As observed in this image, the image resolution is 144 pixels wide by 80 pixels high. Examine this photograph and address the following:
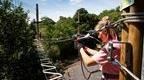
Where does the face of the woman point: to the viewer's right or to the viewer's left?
to the viewer's left

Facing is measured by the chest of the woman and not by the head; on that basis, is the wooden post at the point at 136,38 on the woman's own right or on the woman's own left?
on the woman's own left

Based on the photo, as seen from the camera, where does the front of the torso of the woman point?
to the viewer's left
